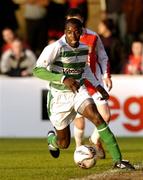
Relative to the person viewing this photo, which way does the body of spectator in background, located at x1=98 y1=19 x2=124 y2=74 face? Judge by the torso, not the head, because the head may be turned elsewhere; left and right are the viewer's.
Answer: facing the viewer and to the left of the viewer

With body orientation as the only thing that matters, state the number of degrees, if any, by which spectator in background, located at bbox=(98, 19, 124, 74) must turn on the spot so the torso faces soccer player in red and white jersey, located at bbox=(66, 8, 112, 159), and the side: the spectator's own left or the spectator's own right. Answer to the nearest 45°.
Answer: approximately 45° to the spectator's own left

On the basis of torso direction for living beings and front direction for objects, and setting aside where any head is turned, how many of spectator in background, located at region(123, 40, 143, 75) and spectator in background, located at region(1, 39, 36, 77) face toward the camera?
2

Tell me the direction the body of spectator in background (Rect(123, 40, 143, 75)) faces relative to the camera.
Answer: toward the camera

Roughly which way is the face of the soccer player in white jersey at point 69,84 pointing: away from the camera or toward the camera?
toward the camera

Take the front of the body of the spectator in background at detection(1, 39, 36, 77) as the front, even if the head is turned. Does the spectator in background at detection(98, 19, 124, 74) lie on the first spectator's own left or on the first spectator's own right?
on the first spectator's own left

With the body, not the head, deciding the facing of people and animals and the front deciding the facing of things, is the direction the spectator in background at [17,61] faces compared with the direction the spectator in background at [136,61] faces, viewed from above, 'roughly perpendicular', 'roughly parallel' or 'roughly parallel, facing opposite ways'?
roughly parallel

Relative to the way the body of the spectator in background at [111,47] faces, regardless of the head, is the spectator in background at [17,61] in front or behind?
in front
